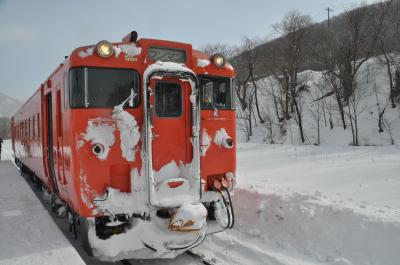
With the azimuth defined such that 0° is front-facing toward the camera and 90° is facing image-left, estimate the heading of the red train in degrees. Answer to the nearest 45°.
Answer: approximately 315°

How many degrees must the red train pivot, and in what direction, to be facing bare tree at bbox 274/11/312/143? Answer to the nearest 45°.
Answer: approximately 90° to its left

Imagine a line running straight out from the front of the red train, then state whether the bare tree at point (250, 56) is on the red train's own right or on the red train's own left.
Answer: on the red train's own left
